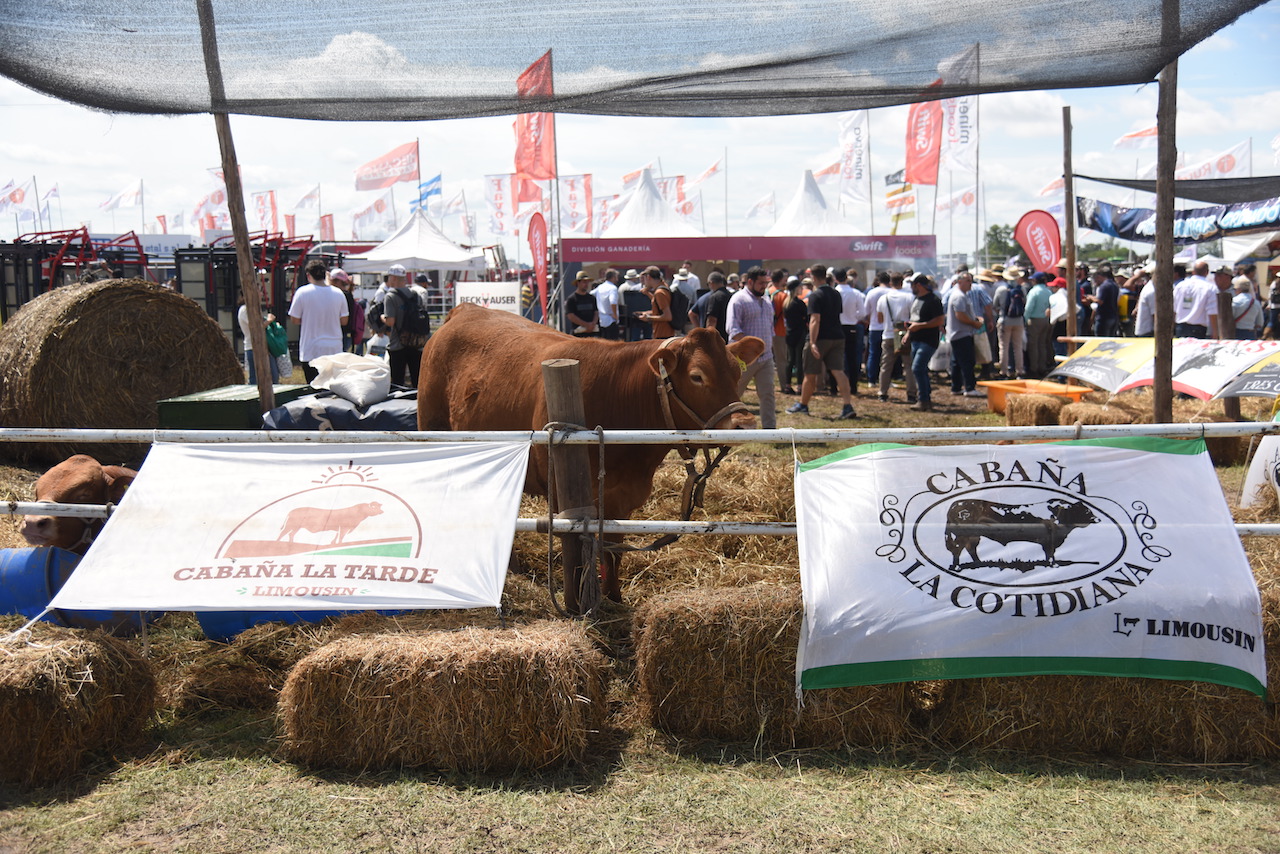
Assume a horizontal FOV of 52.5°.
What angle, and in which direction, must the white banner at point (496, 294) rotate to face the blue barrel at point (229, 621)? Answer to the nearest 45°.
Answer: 0° — it already faces it

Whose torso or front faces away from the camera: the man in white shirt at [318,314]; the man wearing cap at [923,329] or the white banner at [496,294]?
the man in white shirt

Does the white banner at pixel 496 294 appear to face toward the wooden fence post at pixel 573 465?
yes

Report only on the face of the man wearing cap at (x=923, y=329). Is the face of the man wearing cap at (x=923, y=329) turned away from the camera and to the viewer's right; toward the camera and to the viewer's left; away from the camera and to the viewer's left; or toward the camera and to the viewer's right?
toward the camera and to the viewer's left

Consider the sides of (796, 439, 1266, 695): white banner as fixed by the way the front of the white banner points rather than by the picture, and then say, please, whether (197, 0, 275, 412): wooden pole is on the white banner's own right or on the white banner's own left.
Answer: on the white banner's own right

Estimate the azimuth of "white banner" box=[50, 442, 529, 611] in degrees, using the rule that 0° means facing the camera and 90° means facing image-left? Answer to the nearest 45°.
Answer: approximately 0°

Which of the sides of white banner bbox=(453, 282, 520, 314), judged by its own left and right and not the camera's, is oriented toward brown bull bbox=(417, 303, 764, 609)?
front

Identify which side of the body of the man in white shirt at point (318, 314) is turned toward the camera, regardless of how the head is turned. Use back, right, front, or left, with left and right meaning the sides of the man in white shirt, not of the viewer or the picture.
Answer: back

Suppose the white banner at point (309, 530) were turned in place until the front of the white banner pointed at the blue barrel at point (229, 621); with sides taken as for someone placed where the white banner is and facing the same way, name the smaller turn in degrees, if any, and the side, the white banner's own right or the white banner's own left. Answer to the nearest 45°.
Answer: approximately 135° to the white banner's own right

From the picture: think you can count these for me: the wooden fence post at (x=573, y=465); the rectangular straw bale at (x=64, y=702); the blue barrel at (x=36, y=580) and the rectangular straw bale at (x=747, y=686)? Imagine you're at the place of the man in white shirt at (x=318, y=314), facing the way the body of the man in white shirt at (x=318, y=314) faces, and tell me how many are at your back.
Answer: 4

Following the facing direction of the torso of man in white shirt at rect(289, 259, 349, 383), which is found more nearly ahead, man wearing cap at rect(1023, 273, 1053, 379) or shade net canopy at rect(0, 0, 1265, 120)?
the man wearing cap

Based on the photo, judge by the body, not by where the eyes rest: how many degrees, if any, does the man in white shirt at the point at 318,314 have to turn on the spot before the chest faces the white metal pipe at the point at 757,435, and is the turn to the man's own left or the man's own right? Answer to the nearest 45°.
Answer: approximately 180°

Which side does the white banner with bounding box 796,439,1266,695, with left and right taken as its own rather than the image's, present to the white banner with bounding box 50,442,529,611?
right
